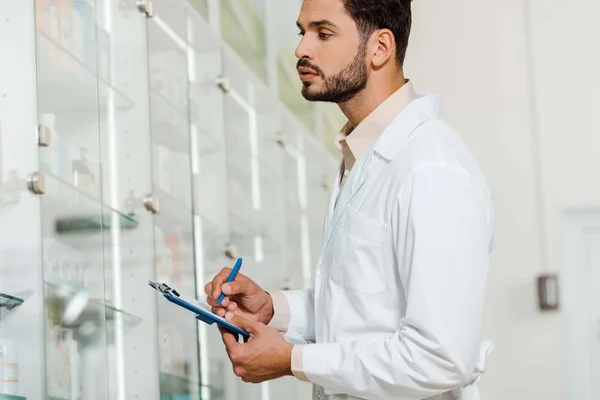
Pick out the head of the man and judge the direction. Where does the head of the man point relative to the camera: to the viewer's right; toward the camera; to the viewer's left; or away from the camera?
to the viewer's left

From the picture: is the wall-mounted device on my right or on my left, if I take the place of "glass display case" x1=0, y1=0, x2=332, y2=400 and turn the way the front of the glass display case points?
on my left

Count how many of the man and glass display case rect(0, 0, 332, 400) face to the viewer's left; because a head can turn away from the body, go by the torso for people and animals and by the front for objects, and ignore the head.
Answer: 1

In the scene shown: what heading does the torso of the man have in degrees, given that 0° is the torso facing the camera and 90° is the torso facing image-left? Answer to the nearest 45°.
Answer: approximately 90°

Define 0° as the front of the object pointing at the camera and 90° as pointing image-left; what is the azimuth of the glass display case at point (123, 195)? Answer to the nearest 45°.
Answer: approximately 315°
